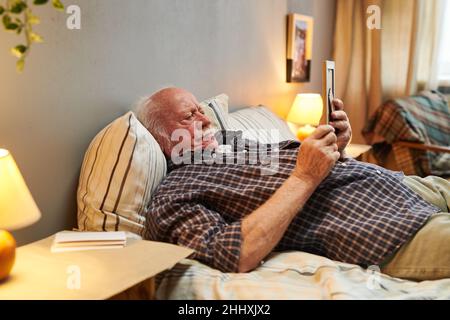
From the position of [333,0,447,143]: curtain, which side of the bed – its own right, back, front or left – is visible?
left

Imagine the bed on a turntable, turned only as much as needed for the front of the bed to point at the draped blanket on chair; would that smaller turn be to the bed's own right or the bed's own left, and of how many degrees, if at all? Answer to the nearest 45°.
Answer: approximately 90° to the bed's own left

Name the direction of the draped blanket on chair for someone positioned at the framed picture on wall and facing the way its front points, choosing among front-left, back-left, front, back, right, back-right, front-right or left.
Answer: front-left

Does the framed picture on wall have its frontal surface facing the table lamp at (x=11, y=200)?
no

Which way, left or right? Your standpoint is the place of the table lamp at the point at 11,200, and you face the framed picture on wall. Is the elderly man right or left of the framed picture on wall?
right

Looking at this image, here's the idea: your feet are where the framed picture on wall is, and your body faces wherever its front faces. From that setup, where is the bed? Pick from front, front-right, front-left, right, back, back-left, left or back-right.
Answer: front-right

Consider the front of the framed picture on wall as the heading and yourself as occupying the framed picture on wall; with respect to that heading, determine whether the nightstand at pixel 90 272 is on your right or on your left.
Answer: on your right

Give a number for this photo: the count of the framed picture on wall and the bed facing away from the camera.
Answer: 0

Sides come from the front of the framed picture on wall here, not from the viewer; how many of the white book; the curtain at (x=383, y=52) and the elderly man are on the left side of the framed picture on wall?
1

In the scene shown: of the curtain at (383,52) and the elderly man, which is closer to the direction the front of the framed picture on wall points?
the elderly man

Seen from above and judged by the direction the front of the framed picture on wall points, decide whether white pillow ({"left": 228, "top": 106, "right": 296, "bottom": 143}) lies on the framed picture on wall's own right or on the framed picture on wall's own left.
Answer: on the framed picture on wall's own right

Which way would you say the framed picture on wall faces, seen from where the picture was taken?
facing the viewer and to the right of the viewer

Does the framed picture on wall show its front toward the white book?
no

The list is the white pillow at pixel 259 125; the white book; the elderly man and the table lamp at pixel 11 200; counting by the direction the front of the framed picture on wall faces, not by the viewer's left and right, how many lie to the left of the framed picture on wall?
0

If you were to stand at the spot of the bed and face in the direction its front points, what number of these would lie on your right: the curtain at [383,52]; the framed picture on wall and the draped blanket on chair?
0
